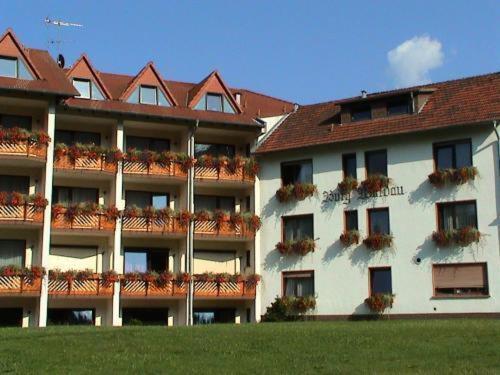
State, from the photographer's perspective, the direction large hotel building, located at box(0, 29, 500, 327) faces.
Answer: facing the viewer
